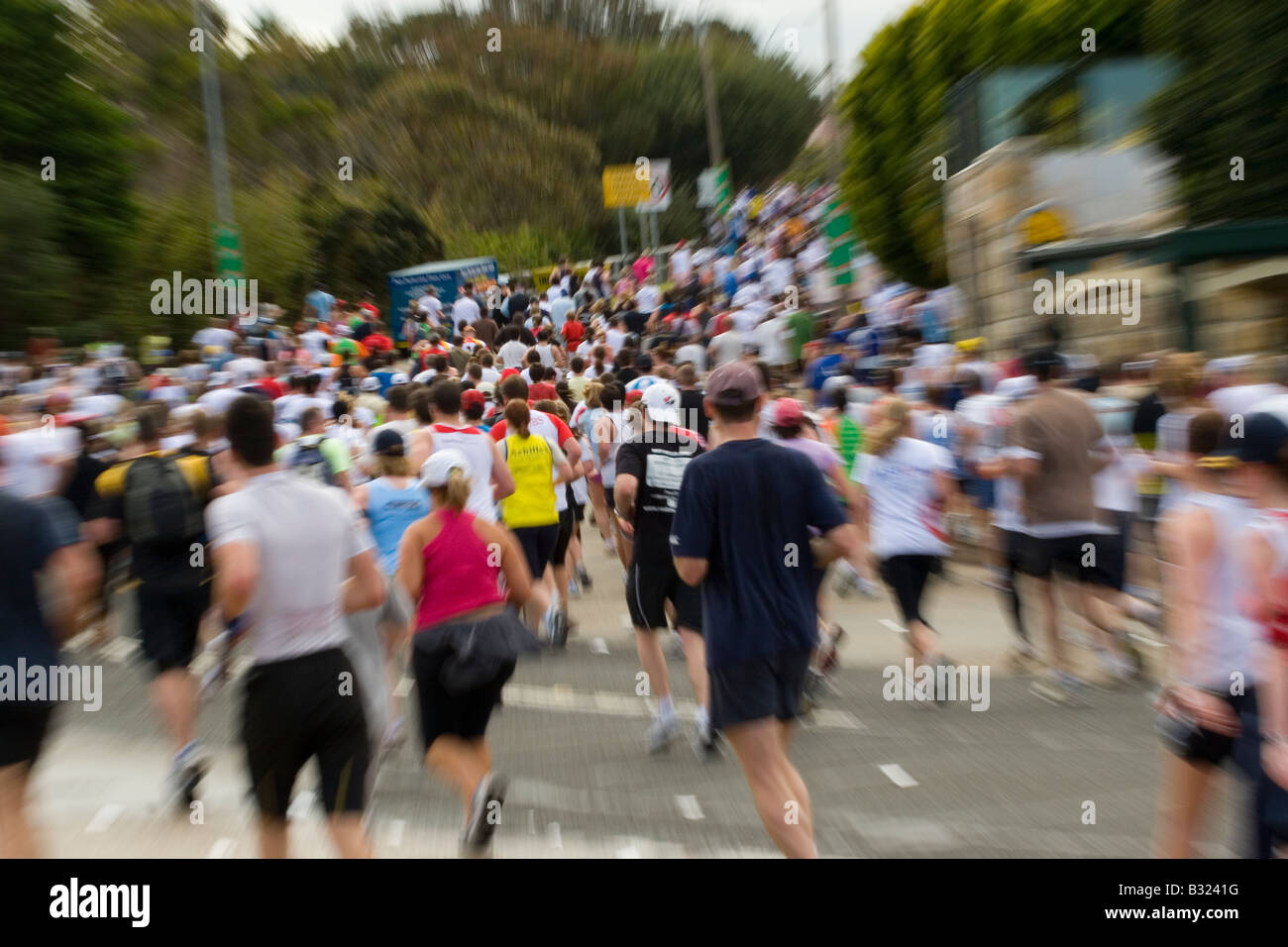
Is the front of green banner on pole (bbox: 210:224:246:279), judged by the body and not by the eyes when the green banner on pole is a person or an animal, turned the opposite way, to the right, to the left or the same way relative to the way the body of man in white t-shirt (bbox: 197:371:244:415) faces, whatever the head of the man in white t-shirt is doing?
the opposite way

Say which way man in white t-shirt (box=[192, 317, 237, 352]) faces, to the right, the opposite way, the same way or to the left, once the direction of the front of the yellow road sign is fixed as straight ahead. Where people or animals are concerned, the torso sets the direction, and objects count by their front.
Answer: the opposite way

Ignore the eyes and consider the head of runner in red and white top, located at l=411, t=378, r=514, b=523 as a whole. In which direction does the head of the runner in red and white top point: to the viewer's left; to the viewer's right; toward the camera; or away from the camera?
away from the camera

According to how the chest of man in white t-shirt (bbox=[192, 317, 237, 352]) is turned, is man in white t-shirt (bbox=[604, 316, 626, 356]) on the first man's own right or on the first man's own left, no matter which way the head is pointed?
on the first man's own right

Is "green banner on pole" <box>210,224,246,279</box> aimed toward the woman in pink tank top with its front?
yes

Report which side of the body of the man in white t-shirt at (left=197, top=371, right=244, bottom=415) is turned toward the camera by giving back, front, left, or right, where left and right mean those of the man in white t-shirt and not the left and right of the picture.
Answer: back

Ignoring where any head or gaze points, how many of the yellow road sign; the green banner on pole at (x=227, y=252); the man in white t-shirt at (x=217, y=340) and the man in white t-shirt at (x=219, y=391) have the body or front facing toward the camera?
2

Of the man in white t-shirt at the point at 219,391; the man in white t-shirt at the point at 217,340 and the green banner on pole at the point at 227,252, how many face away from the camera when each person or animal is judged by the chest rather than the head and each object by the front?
2

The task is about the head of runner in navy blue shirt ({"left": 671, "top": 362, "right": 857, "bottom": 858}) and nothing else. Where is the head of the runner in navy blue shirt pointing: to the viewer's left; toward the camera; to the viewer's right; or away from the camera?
away from the camera

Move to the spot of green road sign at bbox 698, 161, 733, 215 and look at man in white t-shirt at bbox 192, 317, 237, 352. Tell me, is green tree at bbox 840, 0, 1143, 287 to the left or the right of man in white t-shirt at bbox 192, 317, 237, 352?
left

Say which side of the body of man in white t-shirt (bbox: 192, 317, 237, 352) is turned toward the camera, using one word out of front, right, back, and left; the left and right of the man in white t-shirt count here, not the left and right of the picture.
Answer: back

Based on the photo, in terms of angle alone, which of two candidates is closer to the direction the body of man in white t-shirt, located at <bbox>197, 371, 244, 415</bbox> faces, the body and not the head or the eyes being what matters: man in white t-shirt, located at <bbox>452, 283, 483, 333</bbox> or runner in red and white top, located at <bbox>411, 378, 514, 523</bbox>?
the man in white t-shirt

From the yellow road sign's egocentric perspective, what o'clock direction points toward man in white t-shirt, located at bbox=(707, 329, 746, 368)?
The man in white t-shirt is roughly at 12 o'clock from the yellow road sign.
